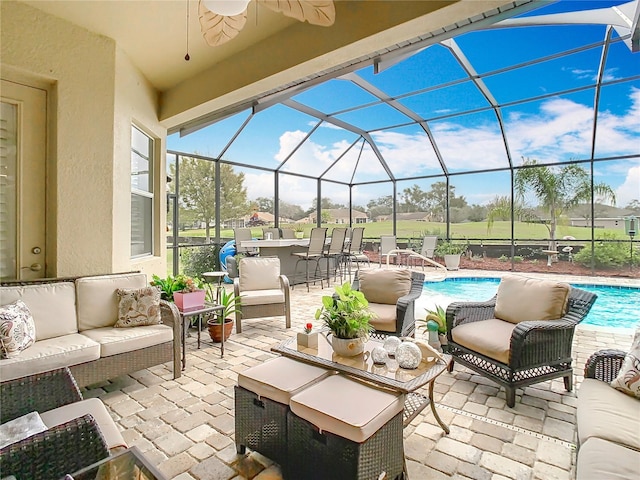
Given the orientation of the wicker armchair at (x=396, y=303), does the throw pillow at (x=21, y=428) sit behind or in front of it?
in front

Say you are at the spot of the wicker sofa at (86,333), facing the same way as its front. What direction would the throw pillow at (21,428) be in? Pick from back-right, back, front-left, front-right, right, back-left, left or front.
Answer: front-right

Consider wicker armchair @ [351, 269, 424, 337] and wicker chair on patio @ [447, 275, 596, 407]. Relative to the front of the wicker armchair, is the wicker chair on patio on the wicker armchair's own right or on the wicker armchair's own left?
on the wicker armchair's own left

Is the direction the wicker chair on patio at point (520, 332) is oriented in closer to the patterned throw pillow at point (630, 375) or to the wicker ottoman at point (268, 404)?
the wicker ottoman

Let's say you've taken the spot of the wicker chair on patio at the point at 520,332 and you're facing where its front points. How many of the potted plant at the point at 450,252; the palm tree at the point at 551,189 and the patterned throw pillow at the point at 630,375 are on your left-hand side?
1

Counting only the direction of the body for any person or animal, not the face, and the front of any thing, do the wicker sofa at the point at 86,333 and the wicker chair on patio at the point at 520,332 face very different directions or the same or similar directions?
very different directions

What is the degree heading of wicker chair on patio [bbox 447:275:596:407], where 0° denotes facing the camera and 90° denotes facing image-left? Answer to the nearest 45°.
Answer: approximately 45°

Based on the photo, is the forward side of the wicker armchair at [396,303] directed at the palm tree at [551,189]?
no

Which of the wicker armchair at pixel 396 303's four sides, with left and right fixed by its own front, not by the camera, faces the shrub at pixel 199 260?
right

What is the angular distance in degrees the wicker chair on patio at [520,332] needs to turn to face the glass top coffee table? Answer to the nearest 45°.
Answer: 0° — it already faces it

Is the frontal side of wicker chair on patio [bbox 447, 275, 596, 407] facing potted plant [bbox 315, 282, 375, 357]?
yes

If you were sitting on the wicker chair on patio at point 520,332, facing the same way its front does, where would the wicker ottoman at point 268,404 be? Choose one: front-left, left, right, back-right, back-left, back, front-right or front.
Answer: front

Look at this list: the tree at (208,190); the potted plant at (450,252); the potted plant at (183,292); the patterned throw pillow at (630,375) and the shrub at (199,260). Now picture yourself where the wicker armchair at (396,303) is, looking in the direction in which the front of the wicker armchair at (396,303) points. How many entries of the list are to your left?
1

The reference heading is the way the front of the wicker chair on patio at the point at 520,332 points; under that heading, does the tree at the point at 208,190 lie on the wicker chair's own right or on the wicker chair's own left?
on the wicker chair's own right

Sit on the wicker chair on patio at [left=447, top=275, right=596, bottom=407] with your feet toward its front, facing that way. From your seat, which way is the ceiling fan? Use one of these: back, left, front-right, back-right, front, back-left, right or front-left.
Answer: front

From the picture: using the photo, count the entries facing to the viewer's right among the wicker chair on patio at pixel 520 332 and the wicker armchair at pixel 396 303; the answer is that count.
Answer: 0

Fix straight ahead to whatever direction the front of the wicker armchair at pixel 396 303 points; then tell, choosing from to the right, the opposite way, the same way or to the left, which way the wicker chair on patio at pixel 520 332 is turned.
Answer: the same way

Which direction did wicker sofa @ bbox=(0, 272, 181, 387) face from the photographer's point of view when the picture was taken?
facing the viewer and to the right of the viewer

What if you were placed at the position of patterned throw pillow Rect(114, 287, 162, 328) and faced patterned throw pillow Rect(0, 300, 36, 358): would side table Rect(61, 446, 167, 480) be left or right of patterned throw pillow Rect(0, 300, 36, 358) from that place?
left
